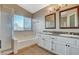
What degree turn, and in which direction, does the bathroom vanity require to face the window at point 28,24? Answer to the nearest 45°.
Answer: approximately 45° to its right

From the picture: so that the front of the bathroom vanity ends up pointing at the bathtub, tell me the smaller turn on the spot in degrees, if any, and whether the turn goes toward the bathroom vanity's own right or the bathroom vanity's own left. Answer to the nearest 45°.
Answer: approximately 45° to the bathroom vanity's own right

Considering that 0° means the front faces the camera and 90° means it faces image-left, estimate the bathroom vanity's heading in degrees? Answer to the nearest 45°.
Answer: approximately 45°

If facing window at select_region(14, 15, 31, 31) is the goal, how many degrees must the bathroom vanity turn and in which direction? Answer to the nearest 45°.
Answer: approximately 45° to its right
